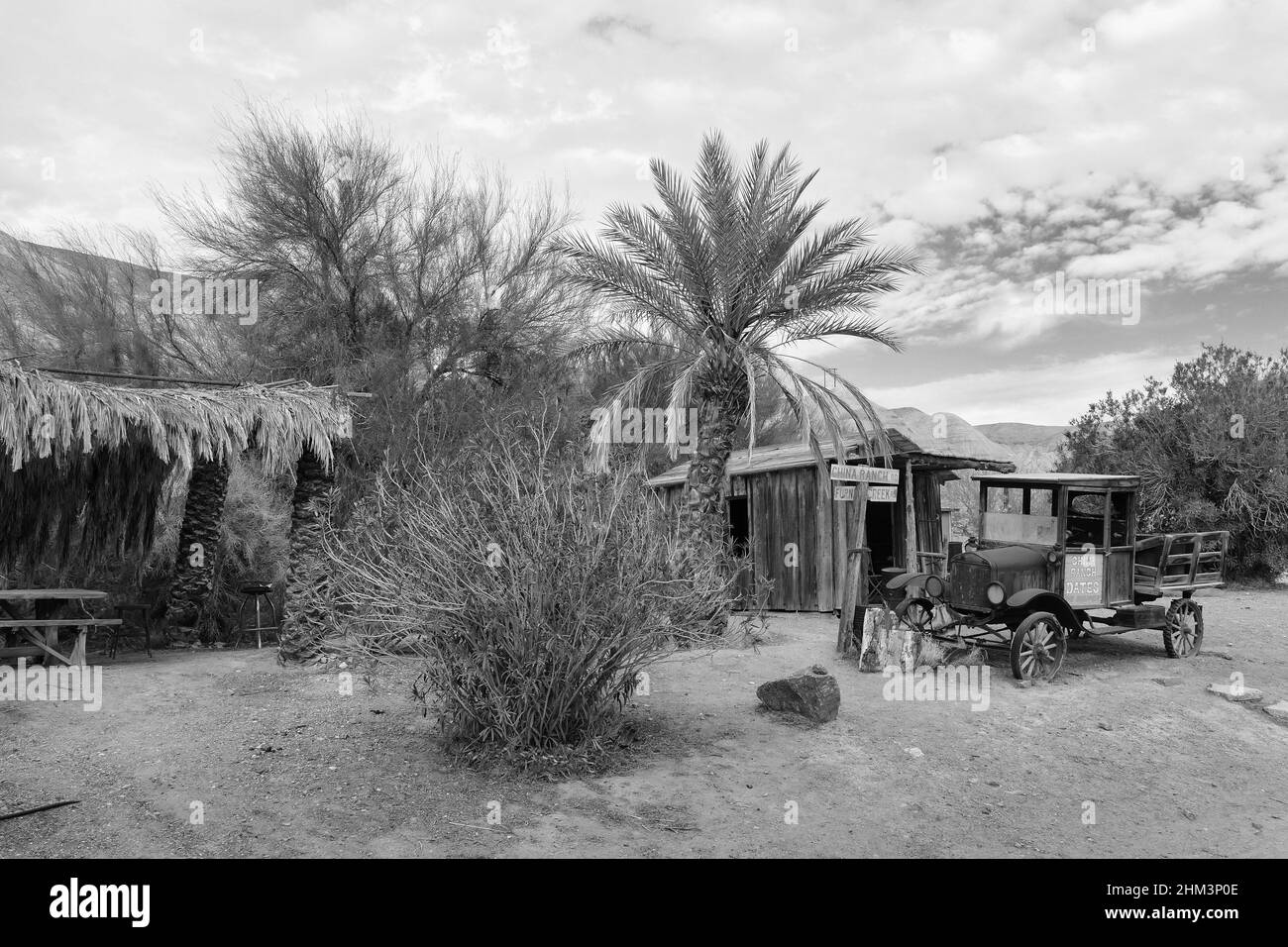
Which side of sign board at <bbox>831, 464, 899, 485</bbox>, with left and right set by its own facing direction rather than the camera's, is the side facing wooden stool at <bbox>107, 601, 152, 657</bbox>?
right

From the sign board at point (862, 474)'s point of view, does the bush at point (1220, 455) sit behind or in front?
behind

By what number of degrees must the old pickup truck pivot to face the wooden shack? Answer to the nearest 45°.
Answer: approximately 90° to its right

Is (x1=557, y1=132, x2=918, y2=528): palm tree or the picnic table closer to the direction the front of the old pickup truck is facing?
the picnic table

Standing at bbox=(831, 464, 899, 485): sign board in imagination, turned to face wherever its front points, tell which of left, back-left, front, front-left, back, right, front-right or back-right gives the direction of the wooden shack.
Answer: back

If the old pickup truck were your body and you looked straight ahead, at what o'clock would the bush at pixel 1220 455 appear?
The bush is roughly at 5 o'clock from the old pickup truck.

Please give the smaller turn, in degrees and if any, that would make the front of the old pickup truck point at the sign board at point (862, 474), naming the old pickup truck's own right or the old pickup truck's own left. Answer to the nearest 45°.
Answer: approximately 45° to the old pickup truck's own right
